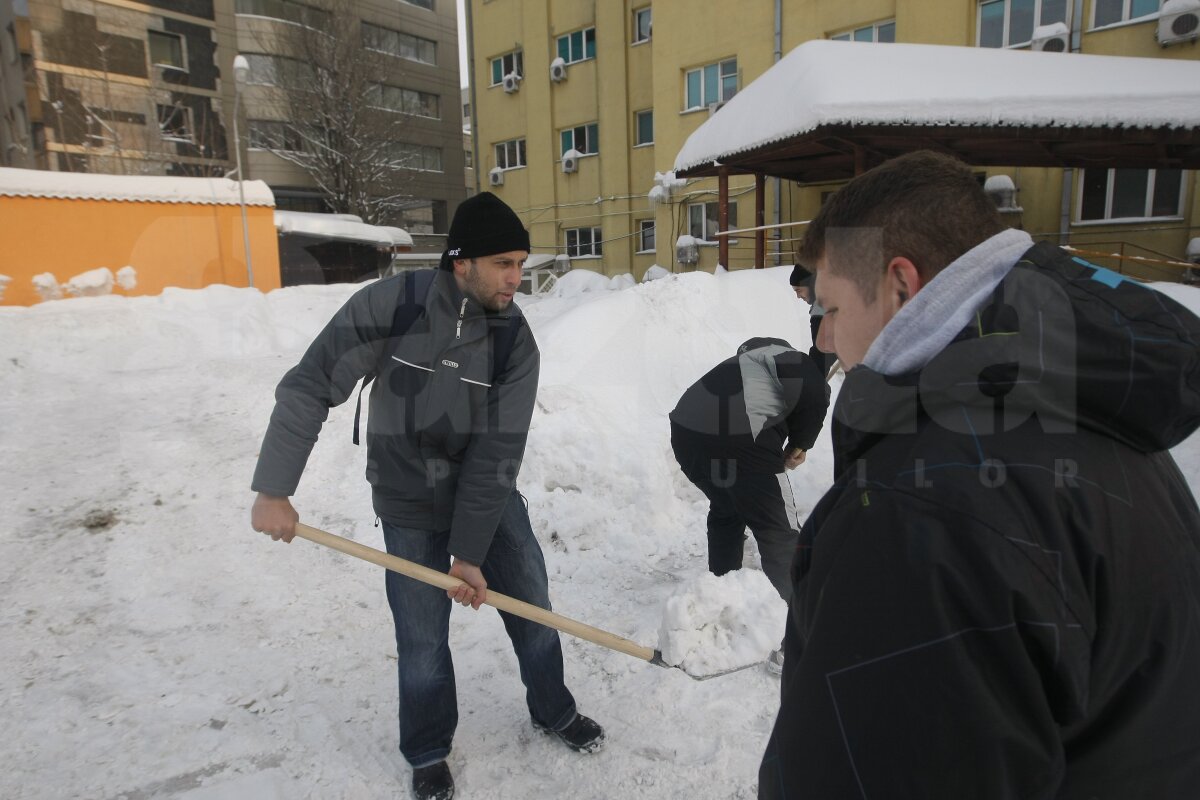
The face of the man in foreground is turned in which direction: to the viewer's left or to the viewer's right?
to the viewer's left

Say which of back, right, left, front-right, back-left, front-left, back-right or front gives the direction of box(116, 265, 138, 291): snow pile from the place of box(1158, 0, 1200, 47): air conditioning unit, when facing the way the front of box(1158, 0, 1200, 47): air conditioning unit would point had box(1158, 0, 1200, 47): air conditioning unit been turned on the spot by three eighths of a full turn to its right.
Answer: left

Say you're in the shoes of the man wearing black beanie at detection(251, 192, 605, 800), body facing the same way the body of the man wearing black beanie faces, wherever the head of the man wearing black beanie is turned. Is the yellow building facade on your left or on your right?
on your left

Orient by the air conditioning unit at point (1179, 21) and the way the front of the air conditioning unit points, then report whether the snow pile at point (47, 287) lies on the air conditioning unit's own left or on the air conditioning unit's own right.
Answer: on the air conditioning unit's own right

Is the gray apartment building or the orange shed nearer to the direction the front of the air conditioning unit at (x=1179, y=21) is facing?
the orange shed

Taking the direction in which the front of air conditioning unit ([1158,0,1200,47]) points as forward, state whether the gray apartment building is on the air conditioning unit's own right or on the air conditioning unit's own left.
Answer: on the air conditioning unit's own right

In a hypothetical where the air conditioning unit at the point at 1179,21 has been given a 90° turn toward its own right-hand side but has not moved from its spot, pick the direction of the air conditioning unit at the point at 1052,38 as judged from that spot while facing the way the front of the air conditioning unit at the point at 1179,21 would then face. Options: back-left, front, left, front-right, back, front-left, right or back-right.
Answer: front

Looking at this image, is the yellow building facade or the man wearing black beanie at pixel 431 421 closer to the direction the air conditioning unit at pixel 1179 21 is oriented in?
the man wearing black beanie

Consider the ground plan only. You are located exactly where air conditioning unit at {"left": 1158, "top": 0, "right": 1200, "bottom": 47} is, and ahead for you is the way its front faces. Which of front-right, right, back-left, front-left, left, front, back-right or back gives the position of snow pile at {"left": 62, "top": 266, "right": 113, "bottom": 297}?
front-right

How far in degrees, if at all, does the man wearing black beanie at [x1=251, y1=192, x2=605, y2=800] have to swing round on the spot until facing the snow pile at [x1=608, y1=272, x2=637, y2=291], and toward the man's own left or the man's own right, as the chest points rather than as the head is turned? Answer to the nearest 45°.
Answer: approximately 135° to the man's own left

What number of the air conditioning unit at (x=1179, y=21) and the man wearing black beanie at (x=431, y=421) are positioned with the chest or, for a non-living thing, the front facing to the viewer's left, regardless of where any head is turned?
0

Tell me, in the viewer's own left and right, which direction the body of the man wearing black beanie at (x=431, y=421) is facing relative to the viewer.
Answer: facing the viewer and to the right of the viewer

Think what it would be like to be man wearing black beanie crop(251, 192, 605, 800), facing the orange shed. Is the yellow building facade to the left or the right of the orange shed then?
right

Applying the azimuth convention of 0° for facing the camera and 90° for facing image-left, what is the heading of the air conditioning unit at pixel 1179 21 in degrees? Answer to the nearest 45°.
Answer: approximately 0°
